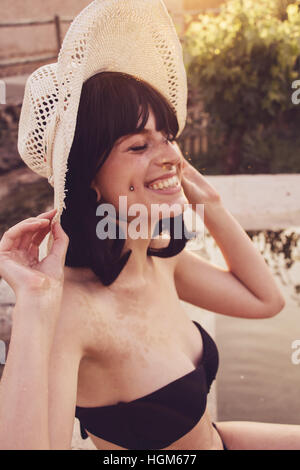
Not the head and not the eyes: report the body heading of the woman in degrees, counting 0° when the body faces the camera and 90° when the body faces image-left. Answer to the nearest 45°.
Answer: approximately 315°

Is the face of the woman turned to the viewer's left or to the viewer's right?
to the viewer's right
